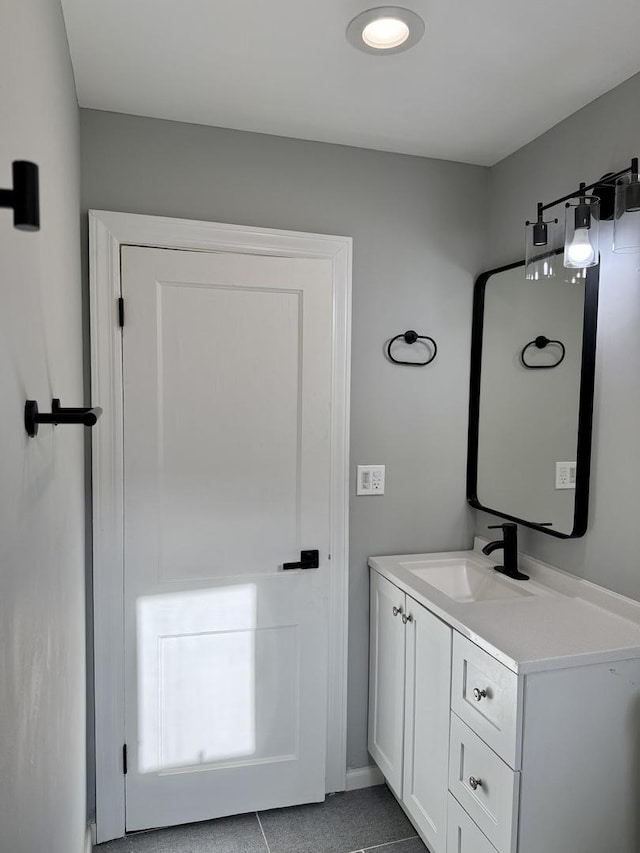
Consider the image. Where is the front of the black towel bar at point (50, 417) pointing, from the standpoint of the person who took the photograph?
facing to the right of the viewer

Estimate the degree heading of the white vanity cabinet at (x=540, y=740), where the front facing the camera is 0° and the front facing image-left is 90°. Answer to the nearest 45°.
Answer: approximately 45°

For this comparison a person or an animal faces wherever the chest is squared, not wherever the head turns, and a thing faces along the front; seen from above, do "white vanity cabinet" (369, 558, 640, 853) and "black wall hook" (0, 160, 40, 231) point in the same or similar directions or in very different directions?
very different directions

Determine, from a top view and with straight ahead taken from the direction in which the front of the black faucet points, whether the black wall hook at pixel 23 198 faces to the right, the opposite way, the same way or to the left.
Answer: the opposite way

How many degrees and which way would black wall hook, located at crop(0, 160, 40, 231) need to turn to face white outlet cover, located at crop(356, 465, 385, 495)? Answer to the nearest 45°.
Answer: approximately 45° to its left

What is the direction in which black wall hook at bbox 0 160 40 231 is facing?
to the viewer's right

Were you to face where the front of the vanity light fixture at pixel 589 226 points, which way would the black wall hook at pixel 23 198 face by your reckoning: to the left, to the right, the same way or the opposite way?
the opposite way
